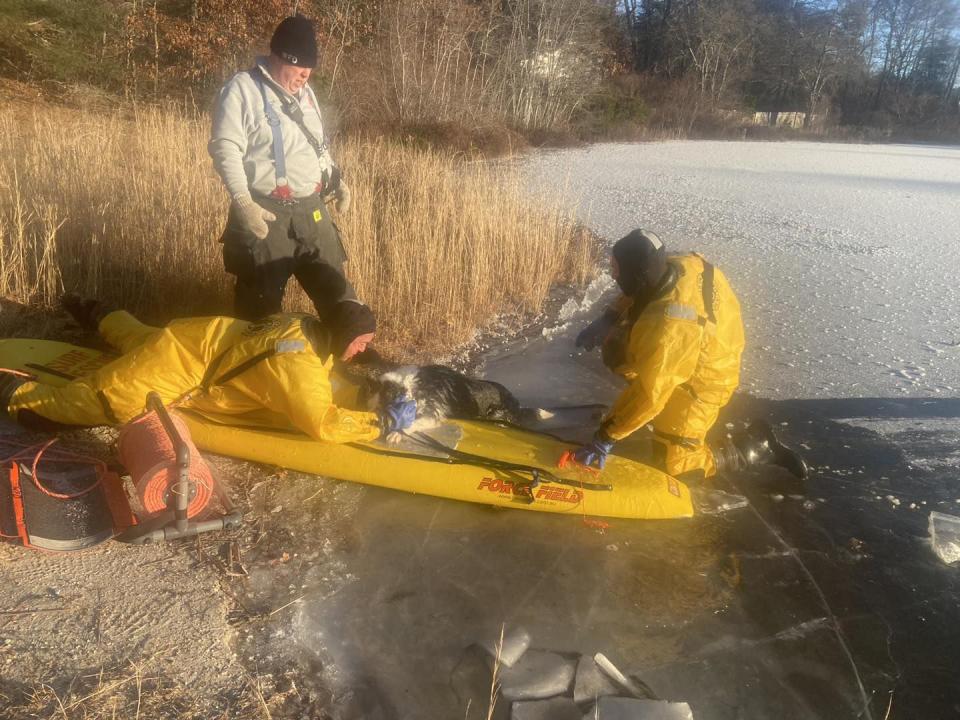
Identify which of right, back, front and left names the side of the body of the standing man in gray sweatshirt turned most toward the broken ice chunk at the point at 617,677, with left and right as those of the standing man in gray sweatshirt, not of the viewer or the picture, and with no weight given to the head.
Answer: front

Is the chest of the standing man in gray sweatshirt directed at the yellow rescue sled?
yes

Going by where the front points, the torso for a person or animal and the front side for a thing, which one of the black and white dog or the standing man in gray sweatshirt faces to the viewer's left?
the black and white dog

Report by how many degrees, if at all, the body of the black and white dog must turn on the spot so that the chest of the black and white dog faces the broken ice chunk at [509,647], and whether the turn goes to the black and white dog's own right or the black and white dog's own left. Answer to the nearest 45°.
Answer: approximately 90° to the black and white dog's own left

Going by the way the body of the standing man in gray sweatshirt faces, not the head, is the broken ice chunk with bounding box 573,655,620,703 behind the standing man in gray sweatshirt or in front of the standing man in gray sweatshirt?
in front

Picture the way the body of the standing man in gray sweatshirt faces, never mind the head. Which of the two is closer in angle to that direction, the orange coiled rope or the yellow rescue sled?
the yellow rescue sled

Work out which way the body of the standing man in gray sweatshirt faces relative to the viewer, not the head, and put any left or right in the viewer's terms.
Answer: facing the viewer and to the right of the viewer

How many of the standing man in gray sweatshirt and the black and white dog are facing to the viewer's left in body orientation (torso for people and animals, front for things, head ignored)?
1

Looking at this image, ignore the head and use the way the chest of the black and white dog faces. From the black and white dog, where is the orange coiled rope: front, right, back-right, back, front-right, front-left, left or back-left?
front-left

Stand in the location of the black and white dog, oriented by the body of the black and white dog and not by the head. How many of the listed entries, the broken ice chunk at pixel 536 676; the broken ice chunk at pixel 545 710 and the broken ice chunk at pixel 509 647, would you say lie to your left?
3

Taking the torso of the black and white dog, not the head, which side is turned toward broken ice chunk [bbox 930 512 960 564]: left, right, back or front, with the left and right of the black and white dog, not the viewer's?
back

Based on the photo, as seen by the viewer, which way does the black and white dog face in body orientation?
to the viewer's left

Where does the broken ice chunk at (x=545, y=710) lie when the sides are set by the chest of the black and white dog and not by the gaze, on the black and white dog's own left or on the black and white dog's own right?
on the black and white dog's own left

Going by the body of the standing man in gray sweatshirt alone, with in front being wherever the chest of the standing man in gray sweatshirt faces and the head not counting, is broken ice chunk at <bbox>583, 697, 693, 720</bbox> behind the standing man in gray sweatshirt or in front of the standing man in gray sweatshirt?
in front

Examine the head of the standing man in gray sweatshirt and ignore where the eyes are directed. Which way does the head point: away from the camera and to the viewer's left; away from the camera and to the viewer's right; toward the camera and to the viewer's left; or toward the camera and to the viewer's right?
toward the camera and to the viewer's right
